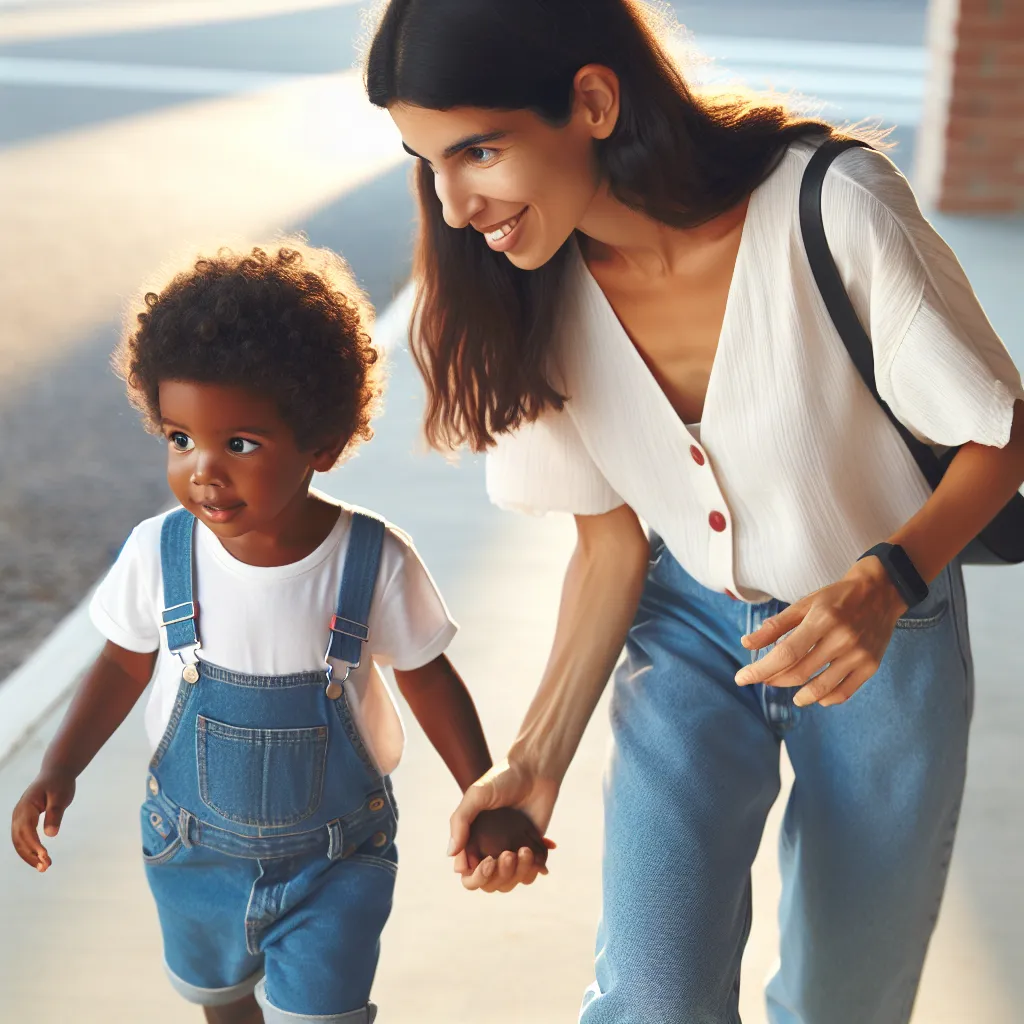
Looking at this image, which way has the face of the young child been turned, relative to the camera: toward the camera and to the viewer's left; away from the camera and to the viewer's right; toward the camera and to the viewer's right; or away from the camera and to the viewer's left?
toward the camera and to the viewer's left

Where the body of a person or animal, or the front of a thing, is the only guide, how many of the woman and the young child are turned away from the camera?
0

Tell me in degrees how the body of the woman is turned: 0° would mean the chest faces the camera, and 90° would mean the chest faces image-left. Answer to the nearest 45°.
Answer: approximately 45°
